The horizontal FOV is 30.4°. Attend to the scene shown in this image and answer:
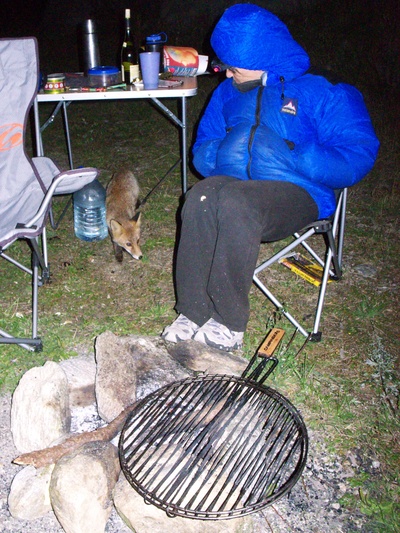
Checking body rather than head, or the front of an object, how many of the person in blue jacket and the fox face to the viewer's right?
0

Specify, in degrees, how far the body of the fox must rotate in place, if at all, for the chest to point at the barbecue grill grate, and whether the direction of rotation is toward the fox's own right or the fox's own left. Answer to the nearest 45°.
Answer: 0° — it already faces it

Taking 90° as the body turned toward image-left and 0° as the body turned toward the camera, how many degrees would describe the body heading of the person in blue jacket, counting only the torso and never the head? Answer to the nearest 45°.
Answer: approximately 45°

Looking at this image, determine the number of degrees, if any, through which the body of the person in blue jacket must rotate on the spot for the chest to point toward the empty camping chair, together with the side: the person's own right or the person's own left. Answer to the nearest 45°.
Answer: approximately 45° to the person's own right

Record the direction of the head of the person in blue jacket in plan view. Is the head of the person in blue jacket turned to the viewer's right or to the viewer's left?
to the viewer's left

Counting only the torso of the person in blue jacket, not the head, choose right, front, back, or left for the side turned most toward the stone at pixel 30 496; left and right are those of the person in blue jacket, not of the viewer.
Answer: front

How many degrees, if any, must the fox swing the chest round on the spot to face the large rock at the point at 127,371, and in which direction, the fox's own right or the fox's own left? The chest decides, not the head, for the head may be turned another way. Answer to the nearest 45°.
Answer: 0° — it already faces it

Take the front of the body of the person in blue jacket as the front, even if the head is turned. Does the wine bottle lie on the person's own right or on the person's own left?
on the person's own right

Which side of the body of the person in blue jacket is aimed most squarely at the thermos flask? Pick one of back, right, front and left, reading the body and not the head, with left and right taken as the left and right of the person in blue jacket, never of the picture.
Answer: right

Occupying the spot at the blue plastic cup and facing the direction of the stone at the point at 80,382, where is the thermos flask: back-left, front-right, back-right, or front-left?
back-right

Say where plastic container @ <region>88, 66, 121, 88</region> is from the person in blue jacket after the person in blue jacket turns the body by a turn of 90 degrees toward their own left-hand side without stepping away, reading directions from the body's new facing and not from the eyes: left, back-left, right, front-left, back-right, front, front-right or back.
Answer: back

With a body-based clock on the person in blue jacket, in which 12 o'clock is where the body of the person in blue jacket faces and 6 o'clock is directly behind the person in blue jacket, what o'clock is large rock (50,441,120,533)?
The large rock is roughly at 11 o'clock from the person in blue jacket.
